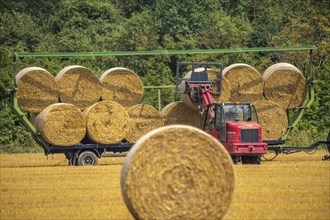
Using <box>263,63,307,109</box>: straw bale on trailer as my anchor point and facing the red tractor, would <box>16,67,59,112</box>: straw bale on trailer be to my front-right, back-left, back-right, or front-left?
front-right

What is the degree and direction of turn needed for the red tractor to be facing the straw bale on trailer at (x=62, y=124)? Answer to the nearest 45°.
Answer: approximately 45° to its left

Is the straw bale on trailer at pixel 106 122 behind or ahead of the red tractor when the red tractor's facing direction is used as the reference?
ahead

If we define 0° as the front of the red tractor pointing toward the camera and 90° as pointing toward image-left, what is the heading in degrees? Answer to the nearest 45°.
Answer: approximately 135°

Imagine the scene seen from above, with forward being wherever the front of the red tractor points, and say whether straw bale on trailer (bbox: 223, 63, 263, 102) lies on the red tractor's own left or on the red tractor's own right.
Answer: on the red tractor's own right
